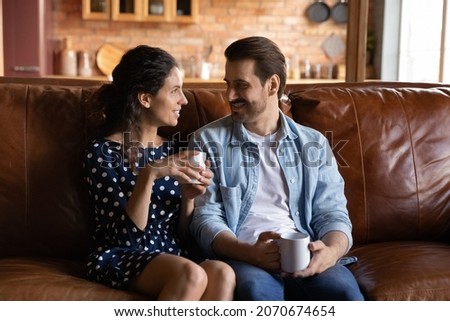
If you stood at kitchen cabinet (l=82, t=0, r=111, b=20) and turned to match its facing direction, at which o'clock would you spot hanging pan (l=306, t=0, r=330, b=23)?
The hanging pan is roughly at 9 o'clock from the kitchen cabinet.

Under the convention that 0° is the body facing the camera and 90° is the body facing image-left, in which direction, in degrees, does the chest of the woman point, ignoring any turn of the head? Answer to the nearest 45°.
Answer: approximately 315°

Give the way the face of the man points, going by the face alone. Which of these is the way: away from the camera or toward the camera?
toward the camera

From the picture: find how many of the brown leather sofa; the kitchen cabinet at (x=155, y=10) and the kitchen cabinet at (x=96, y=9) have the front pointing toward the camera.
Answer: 3

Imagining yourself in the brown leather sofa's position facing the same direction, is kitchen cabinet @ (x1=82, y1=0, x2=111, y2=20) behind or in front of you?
behind

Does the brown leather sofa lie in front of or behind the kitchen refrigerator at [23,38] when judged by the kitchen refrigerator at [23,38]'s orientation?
in front

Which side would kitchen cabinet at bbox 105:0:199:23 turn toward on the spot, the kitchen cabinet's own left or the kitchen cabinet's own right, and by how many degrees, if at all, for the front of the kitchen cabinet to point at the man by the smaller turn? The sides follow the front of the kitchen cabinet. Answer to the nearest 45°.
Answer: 0° — it already faces them

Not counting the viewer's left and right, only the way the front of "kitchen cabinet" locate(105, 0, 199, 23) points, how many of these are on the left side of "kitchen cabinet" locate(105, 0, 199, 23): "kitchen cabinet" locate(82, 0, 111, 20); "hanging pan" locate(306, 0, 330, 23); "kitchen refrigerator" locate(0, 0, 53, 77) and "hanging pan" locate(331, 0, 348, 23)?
2

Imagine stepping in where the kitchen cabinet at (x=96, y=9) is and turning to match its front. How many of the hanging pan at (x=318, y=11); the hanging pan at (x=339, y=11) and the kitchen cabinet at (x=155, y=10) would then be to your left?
3

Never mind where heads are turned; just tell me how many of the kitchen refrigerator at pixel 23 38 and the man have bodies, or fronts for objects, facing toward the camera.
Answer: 2

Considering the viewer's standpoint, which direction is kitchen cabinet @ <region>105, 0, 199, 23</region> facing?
facing the viewer

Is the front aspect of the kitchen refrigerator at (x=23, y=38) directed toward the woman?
yes

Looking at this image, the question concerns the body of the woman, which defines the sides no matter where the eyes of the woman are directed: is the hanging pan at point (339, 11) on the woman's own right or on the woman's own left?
on the woman's own left

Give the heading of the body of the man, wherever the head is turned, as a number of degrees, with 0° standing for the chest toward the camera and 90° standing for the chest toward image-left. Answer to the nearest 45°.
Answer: approximately 0°

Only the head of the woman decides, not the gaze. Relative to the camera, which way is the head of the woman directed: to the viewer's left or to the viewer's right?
to the viewer's right

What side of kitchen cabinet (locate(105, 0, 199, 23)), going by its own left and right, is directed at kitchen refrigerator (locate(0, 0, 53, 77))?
right

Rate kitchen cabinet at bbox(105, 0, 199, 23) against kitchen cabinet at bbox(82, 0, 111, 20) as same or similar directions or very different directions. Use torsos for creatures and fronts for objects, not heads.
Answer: same or similar directions

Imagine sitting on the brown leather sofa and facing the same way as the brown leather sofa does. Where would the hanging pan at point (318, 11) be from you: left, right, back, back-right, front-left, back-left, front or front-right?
back
